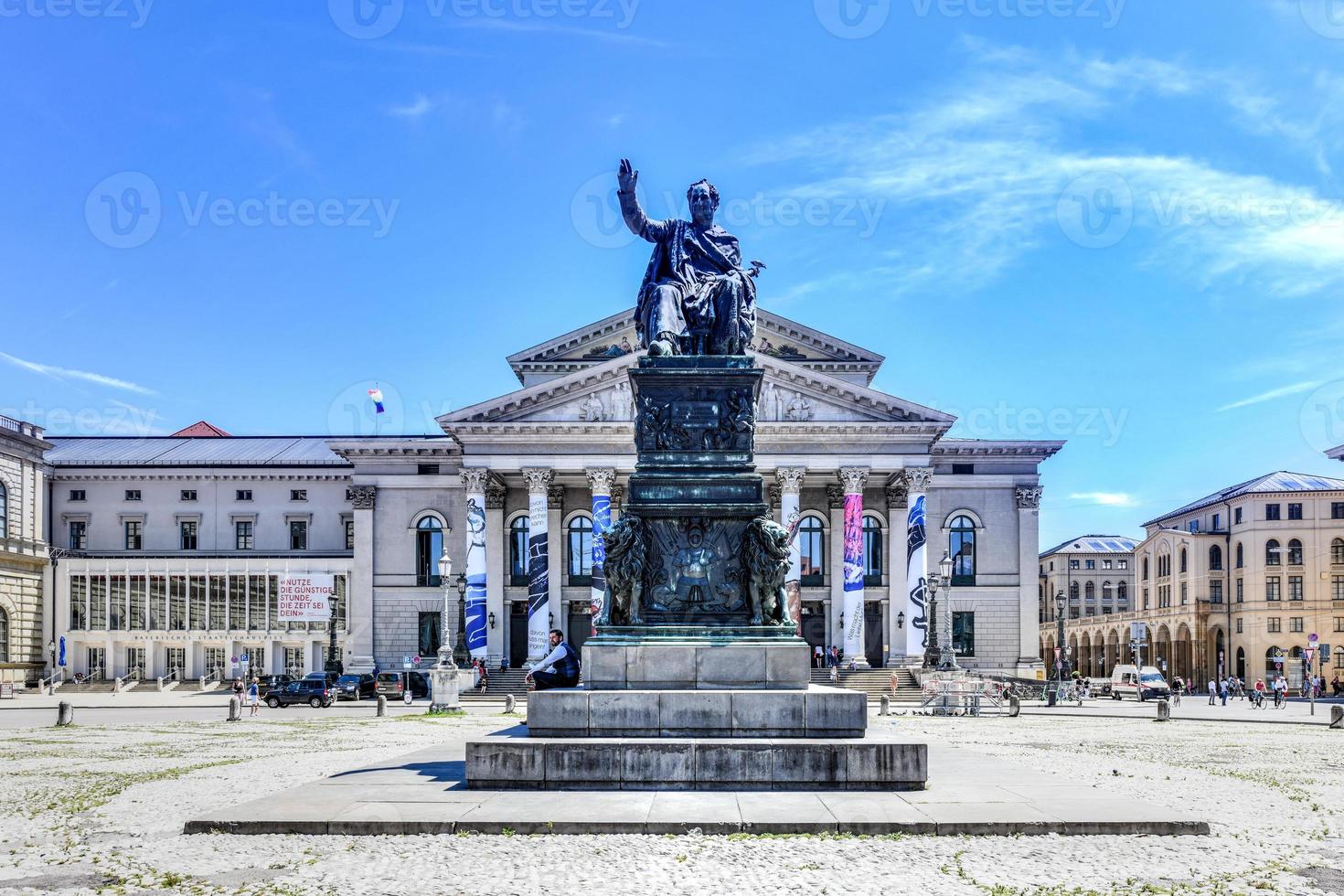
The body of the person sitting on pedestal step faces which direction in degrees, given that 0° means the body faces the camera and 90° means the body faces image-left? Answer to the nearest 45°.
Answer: approximately 90°
